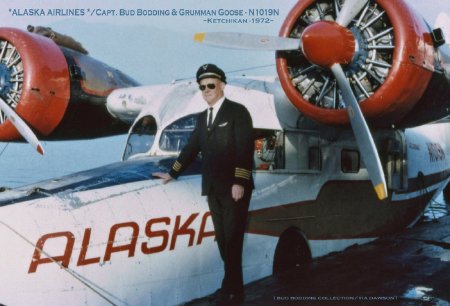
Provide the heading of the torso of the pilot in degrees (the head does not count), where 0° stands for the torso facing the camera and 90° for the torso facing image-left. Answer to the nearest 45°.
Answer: approximately 45°

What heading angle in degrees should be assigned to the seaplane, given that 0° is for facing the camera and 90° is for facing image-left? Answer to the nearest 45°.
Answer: approximately 45°
